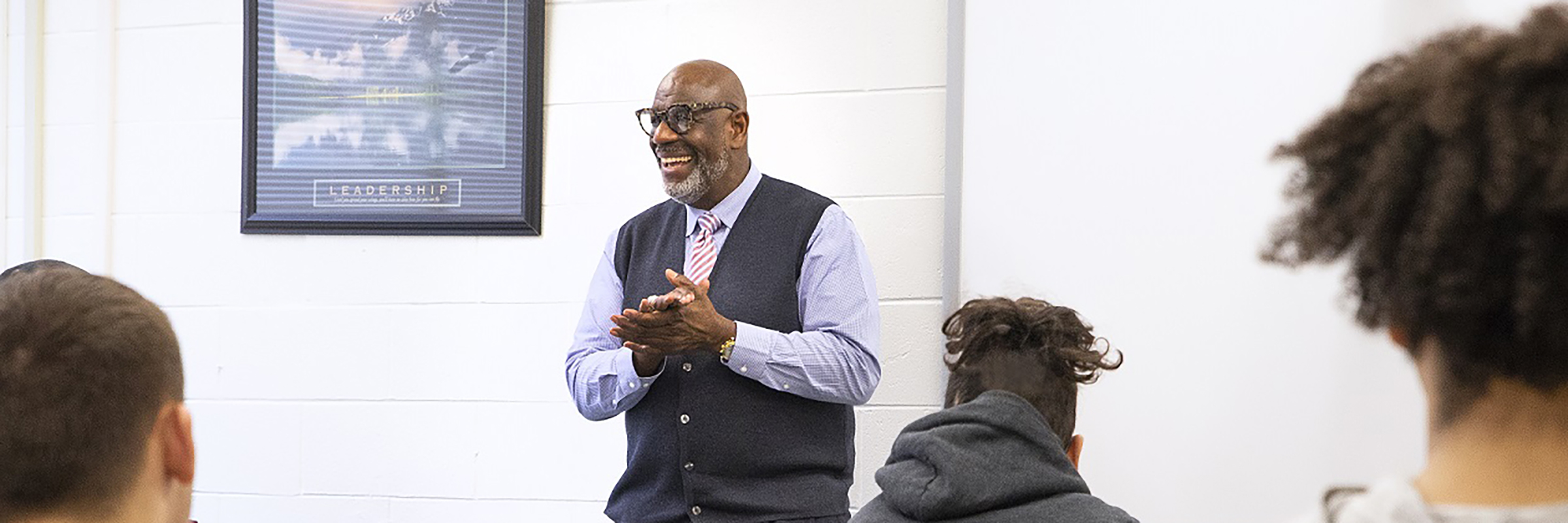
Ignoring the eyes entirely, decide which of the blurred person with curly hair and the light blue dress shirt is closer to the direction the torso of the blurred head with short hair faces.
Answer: the light blue dress shirt

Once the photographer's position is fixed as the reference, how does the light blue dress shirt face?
facing the viewer and to the left of the viewer

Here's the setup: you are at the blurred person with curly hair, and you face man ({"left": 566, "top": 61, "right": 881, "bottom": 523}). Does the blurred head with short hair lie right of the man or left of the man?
left

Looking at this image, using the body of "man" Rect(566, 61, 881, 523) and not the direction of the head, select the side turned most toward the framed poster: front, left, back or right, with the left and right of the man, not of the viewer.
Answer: right

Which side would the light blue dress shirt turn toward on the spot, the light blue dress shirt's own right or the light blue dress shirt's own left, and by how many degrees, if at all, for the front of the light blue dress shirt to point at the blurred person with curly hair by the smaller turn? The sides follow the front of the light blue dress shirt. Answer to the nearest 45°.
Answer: approximately 45° to the light blue dress shirt's own left

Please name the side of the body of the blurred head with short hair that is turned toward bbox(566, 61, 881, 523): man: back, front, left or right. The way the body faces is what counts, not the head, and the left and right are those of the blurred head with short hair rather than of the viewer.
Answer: front

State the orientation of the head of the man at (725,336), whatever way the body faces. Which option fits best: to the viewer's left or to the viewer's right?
to the viewer's left

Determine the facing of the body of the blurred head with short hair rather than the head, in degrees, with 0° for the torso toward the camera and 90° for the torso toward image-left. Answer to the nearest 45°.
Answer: approximately 225°

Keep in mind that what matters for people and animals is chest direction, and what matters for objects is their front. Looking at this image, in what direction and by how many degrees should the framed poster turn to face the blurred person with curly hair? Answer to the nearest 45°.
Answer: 0° — it already faces them

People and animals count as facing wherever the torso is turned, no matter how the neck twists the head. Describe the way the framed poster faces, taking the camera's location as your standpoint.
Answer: facing the viewer

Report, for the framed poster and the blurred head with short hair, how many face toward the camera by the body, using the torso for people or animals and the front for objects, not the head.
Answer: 1

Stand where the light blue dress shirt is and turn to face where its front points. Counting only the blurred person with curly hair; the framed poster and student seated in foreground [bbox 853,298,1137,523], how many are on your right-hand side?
1

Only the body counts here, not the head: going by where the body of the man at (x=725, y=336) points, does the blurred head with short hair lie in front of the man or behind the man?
in front

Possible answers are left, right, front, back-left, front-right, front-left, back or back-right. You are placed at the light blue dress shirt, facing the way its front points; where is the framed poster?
right

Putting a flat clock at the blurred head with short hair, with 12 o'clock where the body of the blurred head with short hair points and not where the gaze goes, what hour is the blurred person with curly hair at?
The blurred person with curly hair is roughly at 3 o'clock from the blurred head with short hair.
